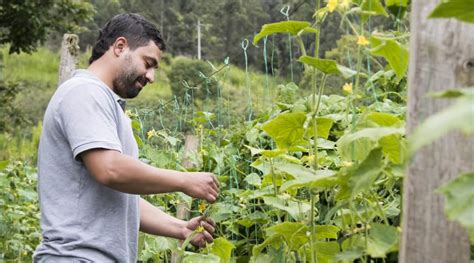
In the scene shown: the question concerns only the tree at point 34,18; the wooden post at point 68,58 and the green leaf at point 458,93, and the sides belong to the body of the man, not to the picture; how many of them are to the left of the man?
2

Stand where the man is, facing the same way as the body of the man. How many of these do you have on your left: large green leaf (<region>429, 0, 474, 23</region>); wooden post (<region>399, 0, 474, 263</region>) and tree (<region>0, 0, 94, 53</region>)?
1

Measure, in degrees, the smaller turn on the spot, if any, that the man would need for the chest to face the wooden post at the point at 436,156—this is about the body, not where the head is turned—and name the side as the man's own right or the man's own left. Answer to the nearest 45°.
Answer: approximately 45° to the man's own right

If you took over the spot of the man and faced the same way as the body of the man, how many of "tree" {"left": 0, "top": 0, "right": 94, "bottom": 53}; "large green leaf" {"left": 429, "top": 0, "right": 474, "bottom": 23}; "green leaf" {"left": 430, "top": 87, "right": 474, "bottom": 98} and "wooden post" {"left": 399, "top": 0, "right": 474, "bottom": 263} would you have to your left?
1

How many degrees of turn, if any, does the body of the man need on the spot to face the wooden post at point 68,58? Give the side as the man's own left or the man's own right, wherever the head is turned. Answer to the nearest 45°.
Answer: approximately 90° to the man's own left

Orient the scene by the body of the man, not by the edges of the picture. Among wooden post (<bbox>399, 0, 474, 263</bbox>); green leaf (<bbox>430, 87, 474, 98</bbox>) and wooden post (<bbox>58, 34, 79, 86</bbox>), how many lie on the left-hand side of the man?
1

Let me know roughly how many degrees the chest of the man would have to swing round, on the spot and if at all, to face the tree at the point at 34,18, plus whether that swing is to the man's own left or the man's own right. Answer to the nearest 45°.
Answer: approximately 90° to the man's own left

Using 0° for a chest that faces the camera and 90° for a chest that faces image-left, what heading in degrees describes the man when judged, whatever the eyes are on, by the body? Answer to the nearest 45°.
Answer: approximately 270°

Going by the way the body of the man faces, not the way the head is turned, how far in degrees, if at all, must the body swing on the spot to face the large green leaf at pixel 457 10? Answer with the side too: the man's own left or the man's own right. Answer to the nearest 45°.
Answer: approximately 45° to the man's own right
